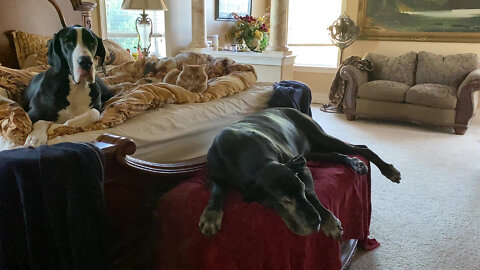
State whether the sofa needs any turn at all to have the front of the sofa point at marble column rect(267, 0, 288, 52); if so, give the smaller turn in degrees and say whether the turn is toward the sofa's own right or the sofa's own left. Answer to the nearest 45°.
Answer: approximately 45° to the sofa's own right

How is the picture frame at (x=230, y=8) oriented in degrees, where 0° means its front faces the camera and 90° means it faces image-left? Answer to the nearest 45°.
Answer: approximately 0°

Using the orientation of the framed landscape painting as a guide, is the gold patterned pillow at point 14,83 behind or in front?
in front

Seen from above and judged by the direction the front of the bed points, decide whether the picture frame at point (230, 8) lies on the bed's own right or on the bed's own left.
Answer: on the bed's own left

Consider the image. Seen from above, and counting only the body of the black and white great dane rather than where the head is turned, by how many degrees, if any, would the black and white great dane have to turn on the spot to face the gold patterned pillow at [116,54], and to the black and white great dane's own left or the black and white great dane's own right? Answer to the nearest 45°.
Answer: approximately 180°

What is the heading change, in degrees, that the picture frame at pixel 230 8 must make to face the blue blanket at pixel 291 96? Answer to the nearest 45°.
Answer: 0° — it already faces it

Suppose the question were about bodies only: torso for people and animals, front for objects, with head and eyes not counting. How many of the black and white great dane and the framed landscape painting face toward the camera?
2

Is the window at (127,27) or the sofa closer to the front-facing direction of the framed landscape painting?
the sofa
